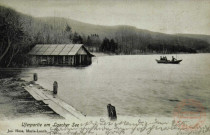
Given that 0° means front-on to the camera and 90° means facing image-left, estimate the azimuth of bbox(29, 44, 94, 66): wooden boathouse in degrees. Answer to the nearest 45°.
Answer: approximately 315°
